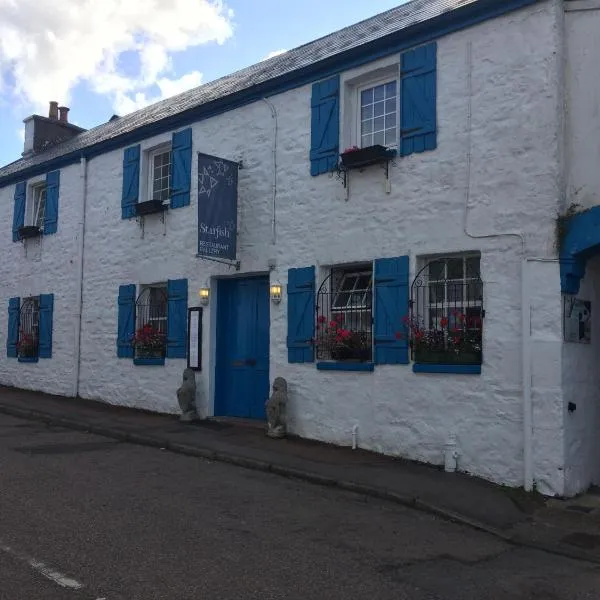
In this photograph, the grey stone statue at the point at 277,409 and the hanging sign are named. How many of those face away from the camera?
0

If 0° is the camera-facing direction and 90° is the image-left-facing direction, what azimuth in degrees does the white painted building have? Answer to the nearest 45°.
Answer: approximately 45°

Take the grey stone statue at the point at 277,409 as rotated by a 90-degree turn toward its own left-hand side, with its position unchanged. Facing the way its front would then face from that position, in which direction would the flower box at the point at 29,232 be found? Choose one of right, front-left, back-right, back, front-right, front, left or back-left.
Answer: back

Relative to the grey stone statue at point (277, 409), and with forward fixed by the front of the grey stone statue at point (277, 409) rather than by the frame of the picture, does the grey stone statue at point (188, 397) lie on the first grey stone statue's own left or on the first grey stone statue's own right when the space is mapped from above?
on the first grey stone statue's own right

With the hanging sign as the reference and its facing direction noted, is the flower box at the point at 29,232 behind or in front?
behind

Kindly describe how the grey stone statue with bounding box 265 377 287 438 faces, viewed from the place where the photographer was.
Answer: facing the viewer and to the left of the viewer

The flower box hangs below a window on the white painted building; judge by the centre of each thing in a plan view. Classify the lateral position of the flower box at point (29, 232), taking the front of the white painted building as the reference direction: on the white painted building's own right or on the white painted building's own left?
on the white painted building's own right
